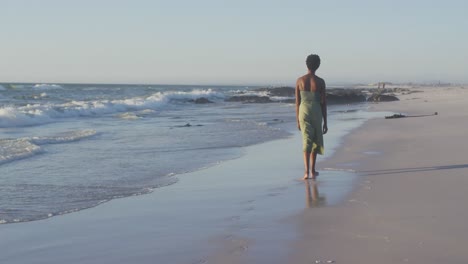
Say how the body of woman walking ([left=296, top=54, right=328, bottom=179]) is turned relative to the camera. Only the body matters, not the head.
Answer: away from the camera
